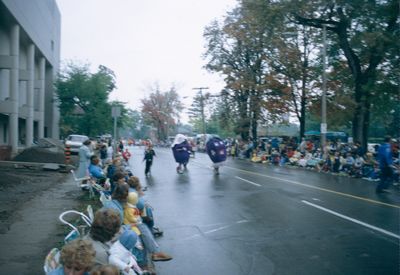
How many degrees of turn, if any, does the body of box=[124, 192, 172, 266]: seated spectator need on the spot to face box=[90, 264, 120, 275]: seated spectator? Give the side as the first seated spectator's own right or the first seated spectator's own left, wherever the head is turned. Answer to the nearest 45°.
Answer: approximately 90° to the first seated spectator's own right

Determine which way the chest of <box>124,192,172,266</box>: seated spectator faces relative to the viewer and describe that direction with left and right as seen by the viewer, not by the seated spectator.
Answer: facing to the right of the viewer

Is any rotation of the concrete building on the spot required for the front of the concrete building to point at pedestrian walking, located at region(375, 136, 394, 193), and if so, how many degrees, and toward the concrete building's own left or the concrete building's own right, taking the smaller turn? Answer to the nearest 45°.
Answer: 0° — it already faces them

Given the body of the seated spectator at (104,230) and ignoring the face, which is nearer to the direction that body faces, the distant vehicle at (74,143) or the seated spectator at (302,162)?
the seated spectator

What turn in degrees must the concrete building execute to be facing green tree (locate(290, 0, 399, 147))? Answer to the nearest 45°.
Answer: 0° — it already faces it

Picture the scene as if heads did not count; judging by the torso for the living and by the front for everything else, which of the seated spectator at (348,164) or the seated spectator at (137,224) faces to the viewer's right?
the seated spectator at (137,224)

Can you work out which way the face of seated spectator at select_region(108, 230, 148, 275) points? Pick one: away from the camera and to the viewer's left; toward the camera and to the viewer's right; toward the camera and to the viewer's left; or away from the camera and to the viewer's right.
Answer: away from the camera and to the viewer's right

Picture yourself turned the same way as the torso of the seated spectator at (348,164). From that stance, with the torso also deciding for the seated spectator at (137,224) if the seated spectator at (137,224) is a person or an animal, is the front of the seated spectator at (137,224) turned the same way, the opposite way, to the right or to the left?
the opposite way

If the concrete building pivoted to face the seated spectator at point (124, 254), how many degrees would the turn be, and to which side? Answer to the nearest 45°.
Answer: approximately 45° to its right

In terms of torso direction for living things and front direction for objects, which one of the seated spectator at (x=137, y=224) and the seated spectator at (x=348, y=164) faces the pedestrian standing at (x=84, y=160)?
the seated spectator at (x=348, y=164)

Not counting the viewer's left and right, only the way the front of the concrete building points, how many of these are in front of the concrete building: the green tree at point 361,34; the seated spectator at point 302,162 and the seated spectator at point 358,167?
3

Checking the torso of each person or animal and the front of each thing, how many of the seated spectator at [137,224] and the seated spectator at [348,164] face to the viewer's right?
1

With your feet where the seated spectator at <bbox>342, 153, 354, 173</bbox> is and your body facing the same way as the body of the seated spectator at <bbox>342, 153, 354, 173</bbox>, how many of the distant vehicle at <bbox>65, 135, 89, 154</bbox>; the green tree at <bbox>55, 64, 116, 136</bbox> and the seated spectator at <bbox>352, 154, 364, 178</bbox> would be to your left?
1

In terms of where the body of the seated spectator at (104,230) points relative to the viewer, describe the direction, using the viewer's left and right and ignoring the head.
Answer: facing away from the viewer and to the right of the viewer
